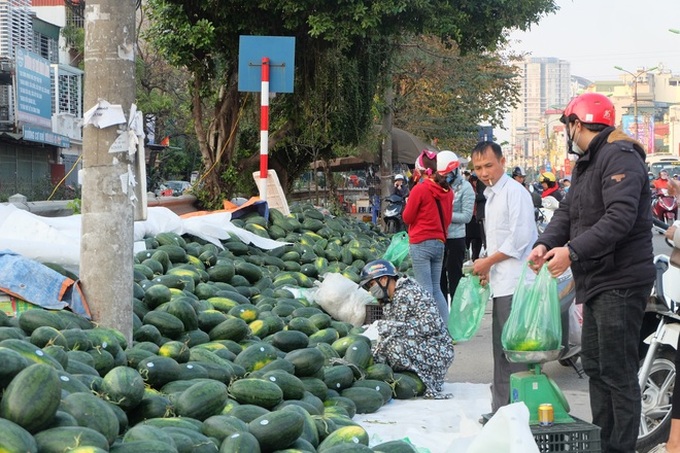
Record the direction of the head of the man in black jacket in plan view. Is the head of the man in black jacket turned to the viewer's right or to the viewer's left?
to the viewer's left

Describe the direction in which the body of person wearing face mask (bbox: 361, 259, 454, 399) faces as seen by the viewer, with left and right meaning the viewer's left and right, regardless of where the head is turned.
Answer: facing to the left of the viewer

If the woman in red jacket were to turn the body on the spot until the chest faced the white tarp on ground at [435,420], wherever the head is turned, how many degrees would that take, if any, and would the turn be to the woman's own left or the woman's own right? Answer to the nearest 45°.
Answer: approximately 135° to the woman's own left

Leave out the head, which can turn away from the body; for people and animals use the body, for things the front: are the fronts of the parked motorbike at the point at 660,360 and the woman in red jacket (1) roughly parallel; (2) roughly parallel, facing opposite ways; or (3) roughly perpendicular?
roughly perpendicular

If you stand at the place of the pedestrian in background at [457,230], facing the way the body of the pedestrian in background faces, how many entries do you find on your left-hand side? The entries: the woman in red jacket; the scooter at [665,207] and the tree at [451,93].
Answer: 1

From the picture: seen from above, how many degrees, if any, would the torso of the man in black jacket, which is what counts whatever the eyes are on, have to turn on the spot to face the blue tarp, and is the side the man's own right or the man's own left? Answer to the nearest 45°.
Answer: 0° — they already face it

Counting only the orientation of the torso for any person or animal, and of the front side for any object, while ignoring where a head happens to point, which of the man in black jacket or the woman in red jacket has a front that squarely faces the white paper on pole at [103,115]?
the man in black jacket

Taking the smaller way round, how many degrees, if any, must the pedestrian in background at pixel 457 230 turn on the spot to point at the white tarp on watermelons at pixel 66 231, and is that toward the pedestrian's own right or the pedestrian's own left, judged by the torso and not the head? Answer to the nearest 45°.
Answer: approximately 45° to the pedestrian's own left

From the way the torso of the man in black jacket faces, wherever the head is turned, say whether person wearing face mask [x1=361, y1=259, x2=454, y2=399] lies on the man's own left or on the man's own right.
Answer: on the man's own right

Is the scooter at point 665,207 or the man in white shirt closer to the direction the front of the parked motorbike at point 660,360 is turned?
the man in white shirt

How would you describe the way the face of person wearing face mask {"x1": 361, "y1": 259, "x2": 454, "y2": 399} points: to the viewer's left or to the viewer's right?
to the viewer's left

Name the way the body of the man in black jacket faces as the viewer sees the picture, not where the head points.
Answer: to the viewer's left
